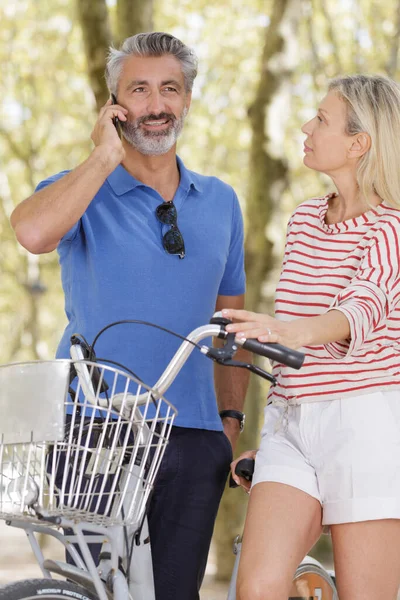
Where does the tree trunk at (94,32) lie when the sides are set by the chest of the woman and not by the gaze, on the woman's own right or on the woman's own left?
on the woman's own right

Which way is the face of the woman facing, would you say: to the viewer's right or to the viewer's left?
to the viewer's left

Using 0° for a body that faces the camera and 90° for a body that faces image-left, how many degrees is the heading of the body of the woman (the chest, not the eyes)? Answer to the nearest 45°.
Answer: approximately 45°

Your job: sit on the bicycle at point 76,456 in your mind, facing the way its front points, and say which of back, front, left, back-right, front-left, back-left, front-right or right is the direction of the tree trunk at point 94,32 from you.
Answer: back-right

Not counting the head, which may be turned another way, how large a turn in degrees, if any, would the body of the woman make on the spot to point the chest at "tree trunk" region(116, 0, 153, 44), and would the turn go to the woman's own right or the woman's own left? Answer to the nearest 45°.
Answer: approximately 135° to the woman's own right

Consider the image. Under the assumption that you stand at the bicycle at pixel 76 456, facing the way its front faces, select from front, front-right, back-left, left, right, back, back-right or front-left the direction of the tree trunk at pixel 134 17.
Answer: back-right

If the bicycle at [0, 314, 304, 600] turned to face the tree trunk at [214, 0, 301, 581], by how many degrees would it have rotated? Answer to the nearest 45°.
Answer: approximately 135° to its right
